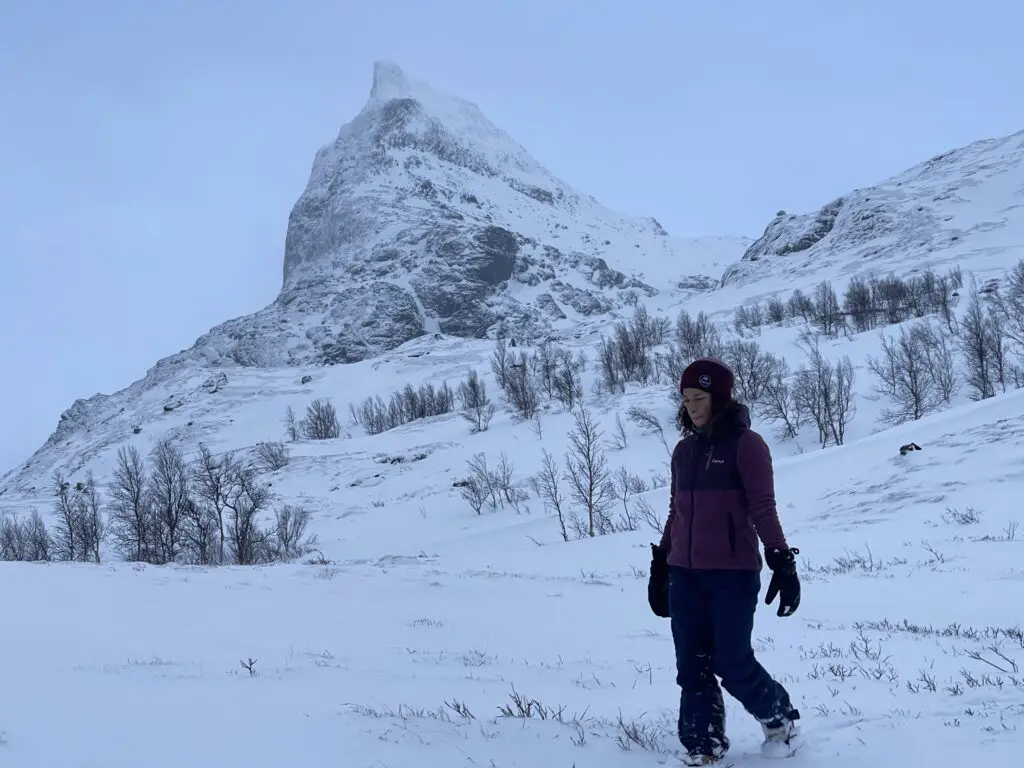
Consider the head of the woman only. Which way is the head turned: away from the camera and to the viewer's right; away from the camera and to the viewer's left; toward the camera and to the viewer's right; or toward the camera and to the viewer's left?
toward the camera and to the viewer's left
